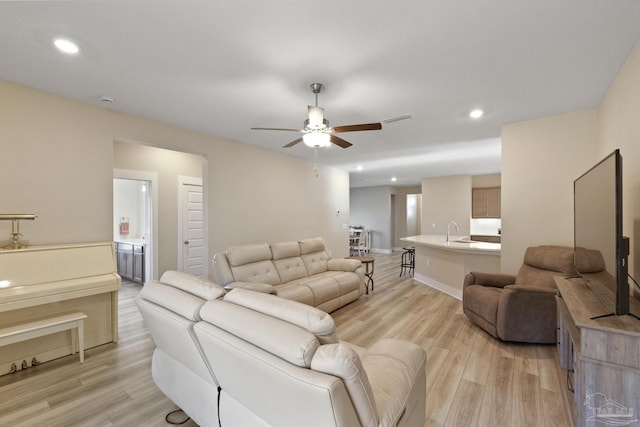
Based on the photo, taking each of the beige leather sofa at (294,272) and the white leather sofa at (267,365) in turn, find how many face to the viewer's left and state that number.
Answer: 0

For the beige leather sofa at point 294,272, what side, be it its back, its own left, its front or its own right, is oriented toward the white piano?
right

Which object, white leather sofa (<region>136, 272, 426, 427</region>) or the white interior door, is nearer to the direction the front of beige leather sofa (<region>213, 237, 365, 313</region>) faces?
the white leather sofa

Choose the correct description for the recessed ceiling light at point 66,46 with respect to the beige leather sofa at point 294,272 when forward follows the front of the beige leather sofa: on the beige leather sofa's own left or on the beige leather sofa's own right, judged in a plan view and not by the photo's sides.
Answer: on the beige leather sofa's own right

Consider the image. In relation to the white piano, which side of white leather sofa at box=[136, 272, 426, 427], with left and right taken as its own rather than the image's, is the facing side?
left

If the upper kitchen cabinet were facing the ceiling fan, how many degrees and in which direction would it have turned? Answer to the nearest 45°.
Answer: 0° — it already faces it

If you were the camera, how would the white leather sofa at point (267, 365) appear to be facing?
facing away from the viewer and to the right of the viewer

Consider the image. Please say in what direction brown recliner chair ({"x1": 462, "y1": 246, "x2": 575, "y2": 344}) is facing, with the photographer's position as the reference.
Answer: facing the viewer and to the left of the viewer

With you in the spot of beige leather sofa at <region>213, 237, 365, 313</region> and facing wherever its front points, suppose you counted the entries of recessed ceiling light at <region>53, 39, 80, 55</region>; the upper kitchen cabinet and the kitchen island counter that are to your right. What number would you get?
1

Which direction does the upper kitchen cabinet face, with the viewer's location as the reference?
facing the viewer

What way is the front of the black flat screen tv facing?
to the viewer's left

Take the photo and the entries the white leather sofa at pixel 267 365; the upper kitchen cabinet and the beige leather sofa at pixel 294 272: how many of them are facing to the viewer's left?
0

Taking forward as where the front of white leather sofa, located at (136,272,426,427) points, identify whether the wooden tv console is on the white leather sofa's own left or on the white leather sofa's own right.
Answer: on the white leather sofa's own right

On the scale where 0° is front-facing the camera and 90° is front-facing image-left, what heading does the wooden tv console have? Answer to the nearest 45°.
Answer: approximately 90°

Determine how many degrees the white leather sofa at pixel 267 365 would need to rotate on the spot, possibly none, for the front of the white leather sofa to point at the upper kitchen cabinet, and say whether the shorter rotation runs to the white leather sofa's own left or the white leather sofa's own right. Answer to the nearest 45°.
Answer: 0° — it already faces it
